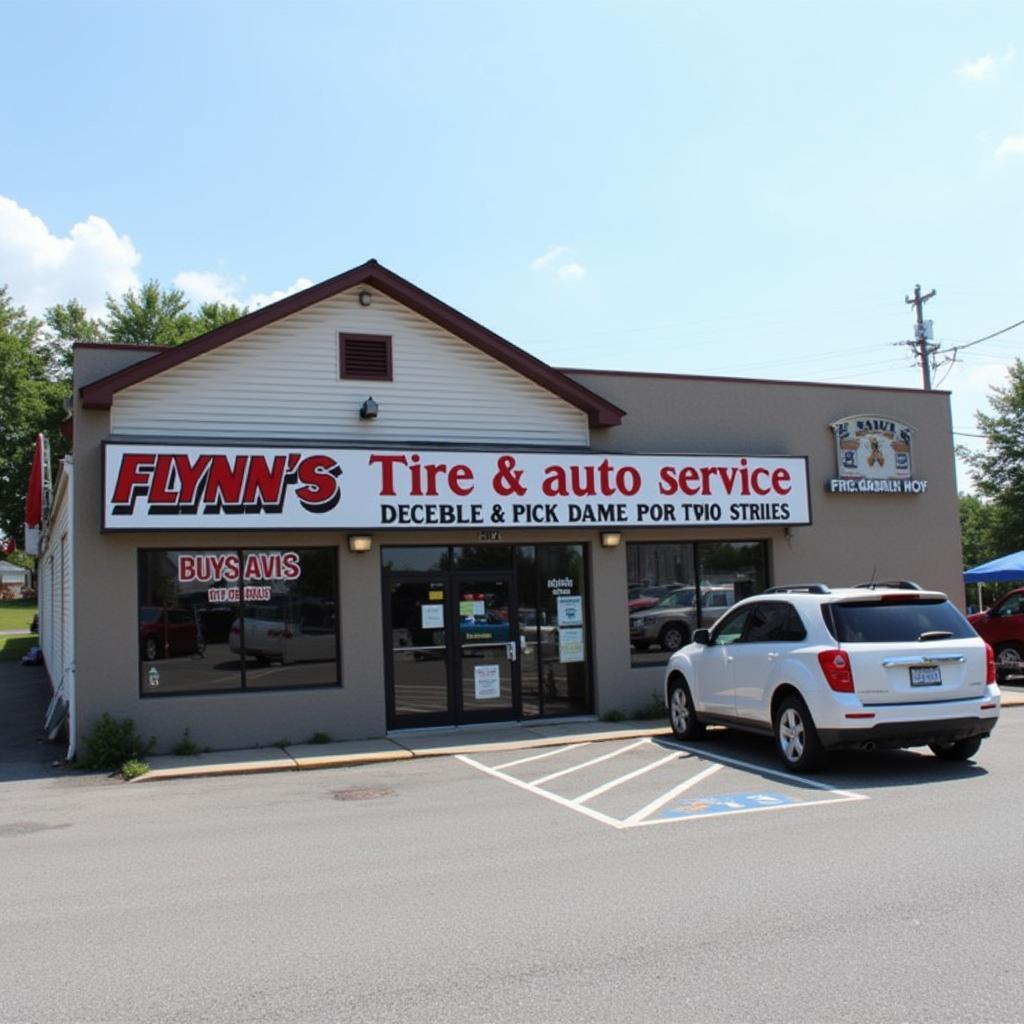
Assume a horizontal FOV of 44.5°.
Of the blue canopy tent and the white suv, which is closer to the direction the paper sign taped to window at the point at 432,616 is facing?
the white suv

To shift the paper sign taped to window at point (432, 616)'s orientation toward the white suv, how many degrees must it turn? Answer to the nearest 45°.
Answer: approximately 45° to its left

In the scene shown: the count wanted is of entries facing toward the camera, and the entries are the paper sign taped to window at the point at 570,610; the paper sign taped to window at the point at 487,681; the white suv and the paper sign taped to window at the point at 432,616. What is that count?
3

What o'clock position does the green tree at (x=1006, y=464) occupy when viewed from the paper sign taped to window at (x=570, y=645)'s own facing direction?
The green tree is roughly at 7 o'clock from the paper sign taped to window.

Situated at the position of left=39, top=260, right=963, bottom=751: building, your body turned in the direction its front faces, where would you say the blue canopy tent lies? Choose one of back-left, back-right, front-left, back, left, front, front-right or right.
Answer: back-left

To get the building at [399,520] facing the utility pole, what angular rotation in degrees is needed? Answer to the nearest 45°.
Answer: approximately 135° to its left

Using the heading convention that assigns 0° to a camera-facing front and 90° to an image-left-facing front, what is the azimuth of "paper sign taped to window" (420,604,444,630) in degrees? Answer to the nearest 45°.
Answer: approximately 0°

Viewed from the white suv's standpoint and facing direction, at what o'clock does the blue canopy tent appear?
The blue canopy tent is roughly at 2 o'clock from the white suv.

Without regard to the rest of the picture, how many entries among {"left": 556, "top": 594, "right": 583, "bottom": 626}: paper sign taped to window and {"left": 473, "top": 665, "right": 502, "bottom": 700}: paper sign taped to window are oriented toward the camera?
2

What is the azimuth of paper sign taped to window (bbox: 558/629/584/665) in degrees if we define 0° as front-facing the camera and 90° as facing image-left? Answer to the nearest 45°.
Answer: approximately 0°
